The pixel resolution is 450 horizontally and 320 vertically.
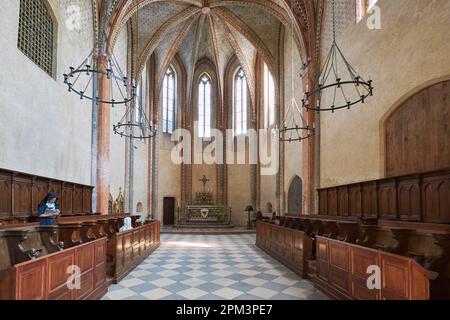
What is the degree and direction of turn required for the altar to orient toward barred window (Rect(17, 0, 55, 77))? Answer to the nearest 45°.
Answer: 0° — it already faces it

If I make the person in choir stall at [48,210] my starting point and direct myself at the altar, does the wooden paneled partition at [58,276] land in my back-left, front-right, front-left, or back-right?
back-right

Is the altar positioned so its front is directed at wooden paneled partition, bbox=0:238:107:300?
yes

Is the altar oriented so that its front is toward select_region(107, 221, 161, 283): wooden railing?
yes

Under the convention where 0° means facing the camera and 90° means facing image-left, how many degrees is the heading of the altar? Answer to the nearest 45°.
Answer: approximately 0°
